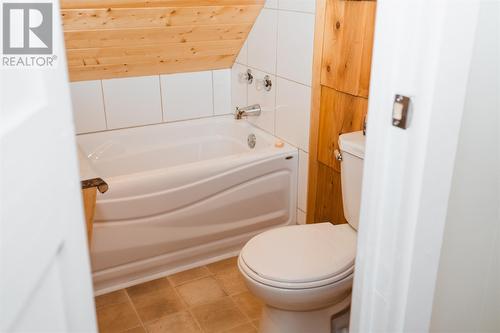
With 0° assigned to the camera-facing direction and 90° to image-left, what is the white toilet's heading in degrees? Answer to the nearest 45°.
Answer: approximately 45°

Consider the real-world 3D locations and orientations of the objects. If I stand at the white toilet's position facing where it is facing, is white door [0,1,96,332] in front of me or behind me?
in front

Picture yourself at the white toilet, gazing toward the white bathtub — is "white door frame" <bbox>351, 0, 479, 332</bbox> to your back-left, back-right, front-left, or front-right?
back-left

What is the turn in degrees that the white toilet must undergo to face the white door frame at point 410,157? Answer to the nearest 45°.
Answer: approximately 45° to its left

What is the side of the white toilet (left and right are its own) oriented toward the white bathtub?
right
